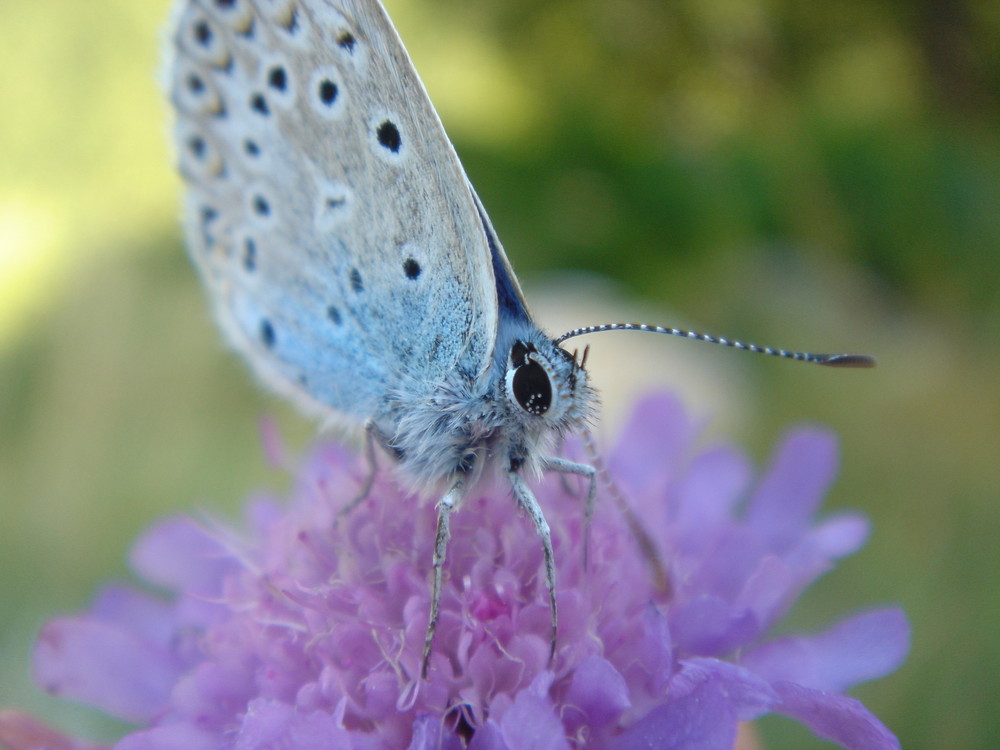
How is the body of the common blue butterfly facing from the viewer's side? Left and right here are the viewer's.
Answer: facing the viewer and to the right of the viewer
